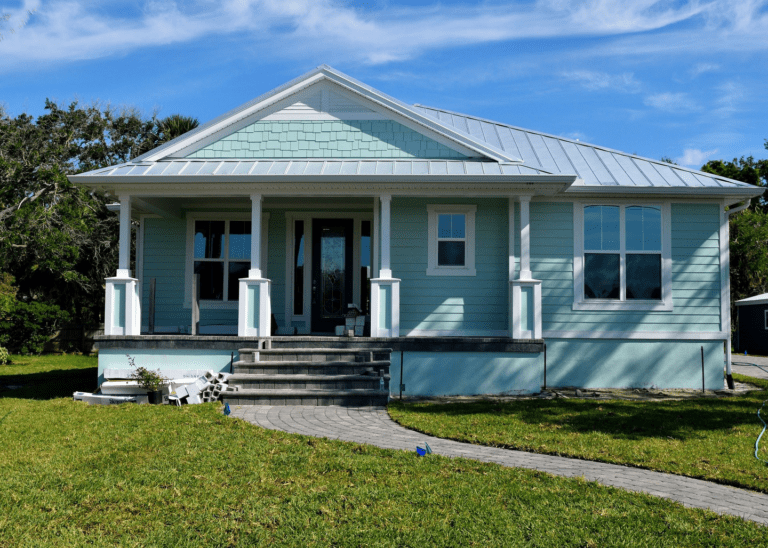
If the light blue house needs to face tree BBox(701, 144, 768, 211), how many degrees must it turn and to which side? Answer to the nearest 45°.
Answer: approximately 135° to its left

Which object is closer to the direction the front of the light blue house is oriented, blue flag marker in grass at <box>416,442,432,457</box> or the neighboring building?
the blue flag marker in grass

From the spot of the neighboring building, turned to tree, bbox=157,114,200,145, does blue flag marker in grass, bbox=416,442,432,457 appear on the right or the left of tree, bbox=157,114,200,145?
left

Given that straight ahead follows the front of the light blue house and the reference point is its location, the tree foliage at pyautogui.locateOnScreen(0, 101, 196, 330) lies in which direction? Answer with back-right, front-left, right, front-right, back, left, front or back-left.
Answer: back-right

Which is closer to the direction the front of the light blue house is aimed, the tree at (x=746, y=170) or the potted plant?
the potted plant

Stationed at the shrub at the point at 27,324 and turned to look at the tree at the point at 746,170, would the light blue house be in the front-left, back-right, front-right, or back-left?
front-right

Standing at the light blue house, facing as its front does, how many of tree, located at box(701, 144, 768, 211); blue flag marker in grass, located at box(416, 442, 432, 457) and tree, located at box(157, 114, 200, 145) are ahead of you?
1

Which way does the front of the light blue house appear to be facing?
toward the camera

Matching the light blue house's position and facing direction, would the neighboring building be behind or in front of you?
behind

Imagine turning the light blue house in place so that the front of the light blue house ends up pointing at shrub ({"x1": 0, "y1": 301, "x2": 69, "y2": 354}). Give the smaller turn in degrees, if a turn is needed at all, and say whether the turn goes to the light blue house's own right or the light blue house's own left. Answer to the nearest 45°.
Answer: approximately 135° to the light blue house's own right

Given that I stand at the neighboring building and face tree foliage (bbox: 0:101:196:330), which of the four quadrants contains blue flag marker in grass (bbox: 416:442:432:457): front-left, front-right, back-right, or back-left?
front-left

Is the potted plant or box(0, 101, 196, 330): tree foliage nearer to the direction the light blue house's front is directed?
the potted plant
